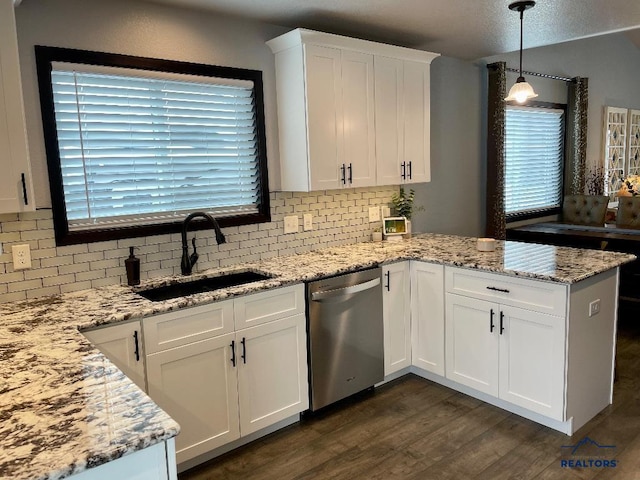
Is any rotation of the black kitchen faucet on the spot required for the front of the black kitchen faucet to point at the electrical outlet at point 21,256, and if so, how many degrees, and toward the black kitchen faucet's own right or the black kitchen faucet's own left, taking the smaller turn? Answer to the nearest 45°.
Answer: approximately 135° to the black kitchen faucet's own right

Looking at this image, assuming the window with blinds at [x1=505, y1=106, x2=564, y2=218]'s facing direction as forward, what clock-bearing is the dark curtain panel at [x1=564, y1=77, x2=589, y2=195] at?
The dark curtain panel is roughly at 9 o'clock from the window with blinds.

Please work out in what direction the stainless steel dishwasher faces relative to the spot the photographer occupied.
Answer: facing the viewer and to the right of the viewer

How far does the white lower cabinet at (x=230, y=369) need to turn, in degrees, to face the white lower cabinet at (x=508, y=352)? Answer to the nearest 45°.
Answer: approximately 45° to its left

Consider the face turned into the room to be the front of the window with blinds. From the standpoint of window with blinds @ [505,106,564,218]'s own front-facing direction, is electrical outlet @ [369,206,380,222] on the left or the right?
on its right

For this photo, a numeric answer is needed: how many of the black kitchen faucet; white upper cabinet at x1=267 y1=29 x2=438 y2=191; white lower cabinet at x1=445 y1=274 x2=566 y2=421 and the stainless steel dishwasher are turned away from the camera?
0

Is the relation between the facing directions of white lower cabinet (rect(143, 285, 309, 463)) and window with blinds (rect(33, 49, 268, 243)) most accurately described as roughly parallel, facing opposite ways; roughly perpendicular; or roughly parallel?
roughly parallel

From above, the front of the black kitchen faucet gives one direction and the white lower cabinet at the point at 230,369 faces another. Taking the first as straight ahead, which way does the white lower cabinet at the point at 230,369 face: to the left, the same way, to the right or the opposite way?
the same way

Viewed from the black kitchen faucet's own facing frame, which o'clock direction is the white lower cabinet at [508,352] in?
The white lower cabinet is roughly at 11 o'clock from the black kitchen faucet.

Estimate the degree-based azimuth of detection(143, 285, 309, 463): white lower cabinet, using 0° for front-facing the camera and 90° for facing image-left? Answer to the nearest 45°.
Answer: approximately 315°

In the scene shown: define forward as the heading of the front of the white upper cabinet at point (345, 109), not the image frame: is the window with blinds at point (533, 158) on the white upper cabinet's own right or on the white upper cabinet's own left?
on the white upper cabinet's own left

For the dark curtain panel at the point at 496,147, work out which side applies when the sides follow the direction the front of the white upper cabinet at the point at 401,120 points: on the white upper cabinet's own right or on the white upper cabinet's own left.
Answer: on the white upper cabinet's own left

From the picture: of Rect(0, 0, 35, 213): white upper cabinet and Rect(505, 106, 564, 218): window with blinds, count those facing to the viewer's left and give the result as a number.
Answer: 0

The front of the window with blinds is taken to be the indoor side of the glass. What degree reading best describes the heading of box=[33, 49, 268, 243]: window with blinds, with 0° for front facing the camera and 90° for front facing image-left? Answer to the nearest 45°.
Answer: approximately 315°

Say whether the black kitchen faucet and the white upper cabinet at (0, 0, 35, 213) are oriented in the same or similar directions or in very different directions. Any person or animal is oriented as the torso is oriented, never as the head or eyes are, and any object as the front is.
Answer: same or similar directions

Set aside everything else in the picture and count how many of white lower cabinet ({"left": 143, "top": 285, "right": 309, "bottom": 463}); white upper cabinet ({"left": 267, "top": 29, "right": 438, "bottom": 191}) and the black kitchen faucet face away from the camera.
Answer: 0

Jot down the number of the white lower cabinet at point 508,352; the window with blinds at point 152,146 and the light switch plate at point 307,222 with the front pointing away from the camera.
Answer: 0
